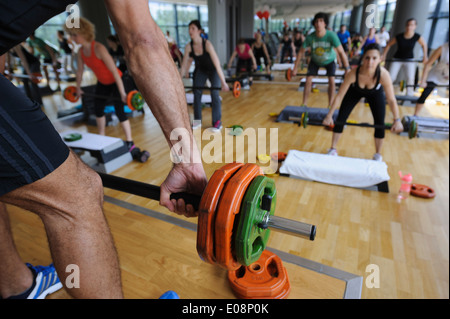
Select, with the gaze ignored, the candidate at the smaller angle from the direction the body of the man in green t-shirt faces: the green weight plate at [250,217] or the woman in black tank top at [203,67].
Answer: the green weight plate

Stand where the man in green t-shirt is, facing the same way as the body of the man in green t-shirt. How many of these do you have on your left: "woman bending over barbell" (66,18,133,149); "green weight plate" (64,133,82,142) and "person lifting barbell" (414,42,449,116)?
1

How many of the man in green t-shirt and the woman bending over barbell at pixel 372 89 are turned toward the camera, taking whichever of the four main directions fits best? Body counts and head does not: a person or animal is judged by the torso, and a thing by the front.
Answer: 2

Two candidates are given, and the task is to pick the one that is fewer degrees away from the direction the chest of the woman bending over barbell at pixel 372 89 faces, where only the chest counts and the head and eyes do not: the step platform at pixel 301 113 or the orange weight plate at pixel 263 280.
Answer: the orange weight plate

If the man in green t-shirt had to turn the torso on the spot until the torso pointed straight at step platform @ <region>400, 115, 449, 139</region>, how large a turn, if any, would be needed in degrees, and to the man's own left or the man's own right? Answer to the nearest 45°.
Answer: approximately 90° to the man's own left

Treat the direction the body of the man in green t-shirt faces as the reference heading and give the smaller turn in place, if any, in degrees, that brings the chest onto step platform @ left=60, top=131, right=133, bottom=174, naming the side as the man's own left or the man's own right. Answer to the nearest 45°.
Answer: approximately 45° to the man's own right

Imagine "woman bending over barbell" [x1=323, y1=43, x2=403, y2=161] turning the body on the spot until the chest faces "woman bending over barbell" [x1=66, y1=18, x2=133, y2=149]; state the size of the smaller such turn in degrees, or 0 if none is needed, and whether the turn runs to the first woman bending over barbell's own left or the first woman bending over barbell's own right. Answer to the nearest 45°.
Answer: approximately 90° to the first woman bending over barbell's own right

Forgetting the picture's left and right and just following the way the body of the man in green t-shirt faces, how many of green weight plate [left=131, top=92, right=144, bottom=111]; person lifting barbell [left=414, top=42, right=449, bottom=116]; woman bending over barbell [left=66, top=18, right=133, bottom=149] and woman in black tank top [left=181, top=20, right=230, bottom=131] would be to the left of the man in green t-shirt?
1

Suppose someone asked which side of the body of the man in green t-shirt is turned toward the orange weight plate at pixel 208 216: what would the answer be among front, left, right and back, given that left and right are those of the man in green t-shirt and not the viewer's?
front
